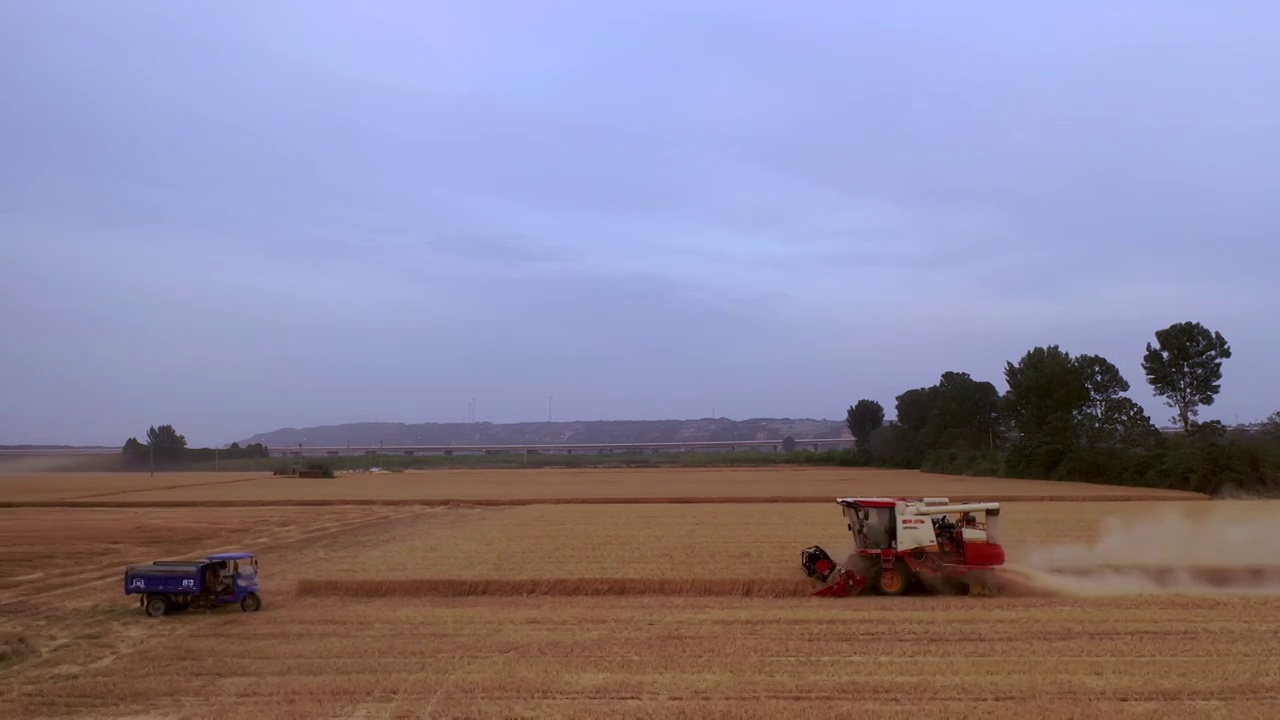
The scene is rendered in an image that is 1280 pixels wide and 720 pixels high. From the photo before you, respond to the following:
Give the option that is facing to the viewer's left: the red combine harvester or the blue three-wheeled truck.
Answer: the red combine harvester

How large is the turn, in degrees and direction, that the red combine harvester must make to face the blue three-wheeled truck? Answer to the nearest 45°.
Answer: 0° — it already faces it

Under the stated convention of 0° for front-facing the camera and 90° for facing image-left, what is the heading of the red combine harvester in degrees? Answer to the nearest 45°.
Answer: approximately 90°

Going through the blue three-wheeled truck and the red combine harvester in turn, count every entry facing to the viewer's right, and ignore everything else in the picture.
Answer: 1

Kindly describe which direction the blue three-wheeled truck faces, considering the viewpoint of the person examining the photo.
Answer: facing to the right of the viewer
